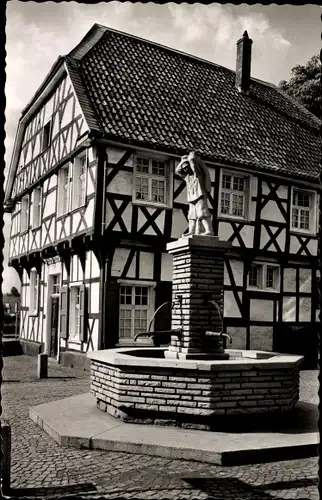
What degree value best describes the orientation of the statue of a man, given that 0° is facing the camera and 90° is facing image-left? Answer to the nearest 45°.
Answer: approximately 45°

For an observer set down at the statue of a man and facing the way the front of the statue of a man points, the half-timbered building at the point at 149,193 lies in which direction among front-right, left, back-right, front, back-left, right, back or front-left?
back-right

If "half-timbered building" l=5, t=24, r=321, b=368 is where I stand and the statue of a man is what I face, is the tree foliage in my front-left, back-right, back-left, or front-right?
back-left
